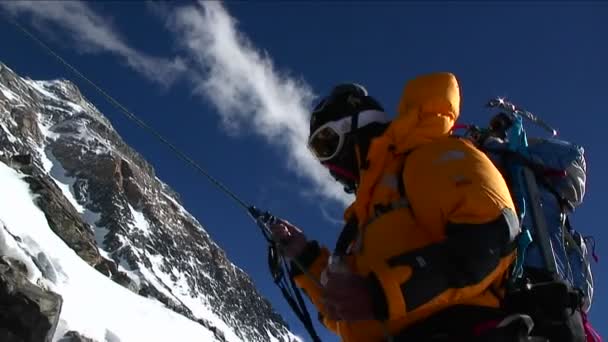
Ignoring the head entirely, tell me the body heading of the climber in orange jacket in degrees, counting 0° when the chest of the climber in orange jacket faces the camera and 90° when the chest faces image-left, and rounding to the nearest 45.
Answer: approximately 90°

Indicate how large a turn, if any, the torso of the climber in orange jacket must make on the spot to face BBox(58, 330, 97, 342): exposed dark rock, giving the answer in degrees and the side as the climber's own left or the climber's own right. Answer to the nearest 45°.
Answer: approximately 45° to the climber's own right
